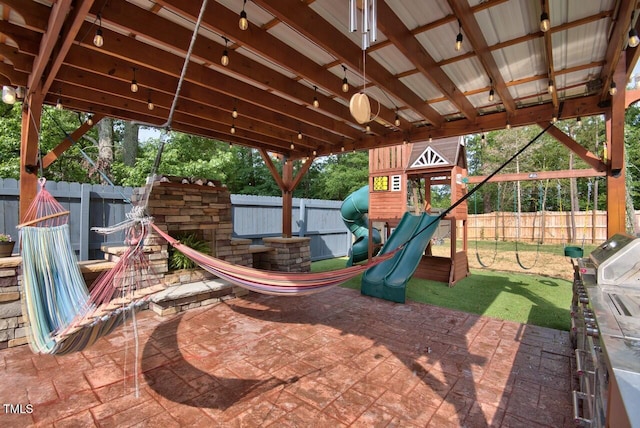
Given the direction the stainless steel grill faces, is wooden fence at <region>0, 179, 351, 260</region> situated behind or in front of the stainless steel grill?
in front

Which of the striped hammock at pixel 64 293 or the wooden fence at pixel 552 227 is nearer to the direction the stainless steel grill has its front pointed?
the striped hammock

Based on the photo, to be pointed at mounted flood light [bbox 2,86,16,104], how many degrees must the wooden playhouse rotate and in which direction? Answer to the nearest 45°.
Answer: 0° — it already faces it

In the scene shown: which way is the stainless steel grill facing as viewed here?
to the viewer's left

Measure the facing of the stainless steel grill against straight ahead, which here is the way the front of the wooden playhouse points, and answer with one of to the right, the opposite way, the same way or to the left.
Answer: to the right

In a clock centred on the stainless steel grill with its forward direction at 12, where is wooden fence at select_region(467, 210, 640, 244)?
The wooden fence is roughly at 3 o'clock from the stainless steel grill.

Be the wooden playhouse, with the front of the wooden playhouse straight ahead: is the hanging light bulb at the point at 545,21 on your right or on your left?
on your left

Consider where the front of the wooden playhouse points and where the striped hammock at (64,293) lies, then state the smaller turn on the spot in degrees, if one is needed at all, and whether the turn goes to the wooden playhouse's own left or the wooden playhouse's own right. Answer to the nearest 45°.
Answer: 0° — it already faces it

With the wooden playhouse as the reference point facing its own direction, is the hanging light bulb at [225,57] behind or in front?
in front

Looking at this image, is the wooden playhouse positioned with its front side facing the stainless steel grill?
no

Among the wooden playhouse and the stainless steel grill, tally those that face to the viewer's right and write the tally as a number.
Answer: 0

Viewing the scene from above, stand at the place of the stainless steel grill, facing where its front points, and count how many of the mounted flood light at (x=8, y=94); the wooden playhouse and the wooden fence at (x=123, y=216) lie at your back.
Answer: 0

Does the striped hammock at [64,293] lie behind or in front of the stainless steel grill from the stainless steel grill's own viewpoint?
in front
